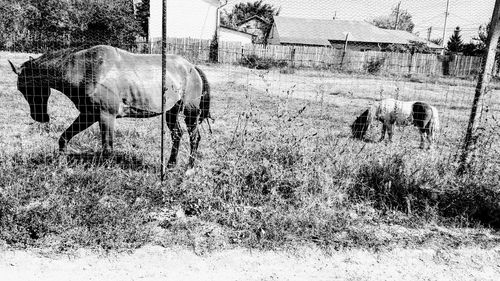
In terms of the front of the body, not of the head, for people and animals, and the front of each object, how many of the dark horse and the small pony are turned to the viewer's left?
2

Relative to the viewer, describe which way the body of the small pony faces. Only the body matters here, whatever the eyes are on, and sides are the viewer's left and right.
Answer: facing to the left of the viewer

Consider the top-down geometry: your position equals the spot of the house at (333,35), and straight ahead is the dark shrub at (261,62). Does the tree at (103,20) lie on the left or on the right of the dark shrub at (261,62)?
right

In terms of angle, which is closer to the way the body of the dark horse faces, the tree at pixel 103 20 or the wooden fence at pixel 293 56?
the tree

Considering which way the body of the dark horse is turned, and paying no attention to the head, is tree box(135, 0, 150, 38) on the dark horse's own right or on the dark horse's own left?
on the dark horse's own right

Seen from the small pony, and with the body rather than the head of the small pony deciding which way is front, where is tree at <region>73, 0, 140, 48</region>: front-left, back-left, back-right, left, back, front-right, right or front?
front-right

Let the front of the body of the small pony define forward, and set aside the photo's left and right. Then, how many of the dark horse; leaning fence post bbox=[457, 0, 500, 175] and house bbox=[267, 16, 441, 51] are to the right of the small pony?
1

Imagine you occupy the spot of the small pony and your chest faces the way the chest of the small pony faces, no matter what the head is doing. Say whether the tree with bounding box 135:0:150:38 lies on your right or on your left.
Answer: on your right

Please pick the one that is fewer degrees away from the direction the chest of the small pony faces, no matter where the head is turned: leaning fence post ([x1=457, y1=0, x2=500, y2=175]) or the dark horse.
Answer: the dark horse

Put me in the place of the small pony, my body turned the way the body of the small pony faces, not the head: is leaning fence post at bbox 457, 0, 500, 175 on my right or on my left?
on my left

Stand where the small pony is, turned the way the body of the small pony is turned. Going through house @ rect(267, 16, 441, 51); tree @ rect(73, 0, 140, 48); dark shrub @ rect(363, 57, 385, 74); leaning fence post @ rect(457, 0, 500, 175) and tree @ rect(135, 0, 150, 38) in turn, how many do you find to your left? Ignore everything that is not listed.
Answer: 1

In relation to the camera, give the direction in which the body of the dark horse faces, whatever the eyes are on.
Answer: to the viewer's left
